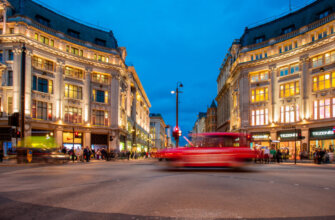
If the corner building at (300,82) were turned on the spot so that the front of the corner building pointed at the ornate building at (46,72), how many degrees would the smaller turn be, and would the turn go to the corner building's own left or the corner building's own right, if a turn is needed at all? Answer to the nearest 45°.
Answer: approximately 45° to the corner building's own right

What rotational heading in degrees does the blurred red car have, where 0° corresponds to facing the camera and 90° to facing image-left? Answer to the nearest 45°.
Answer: approximately 90°

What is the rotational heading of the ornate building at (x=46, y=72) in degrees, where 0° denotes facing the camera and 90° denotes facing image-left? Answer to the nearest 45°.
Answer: approximately 315°
